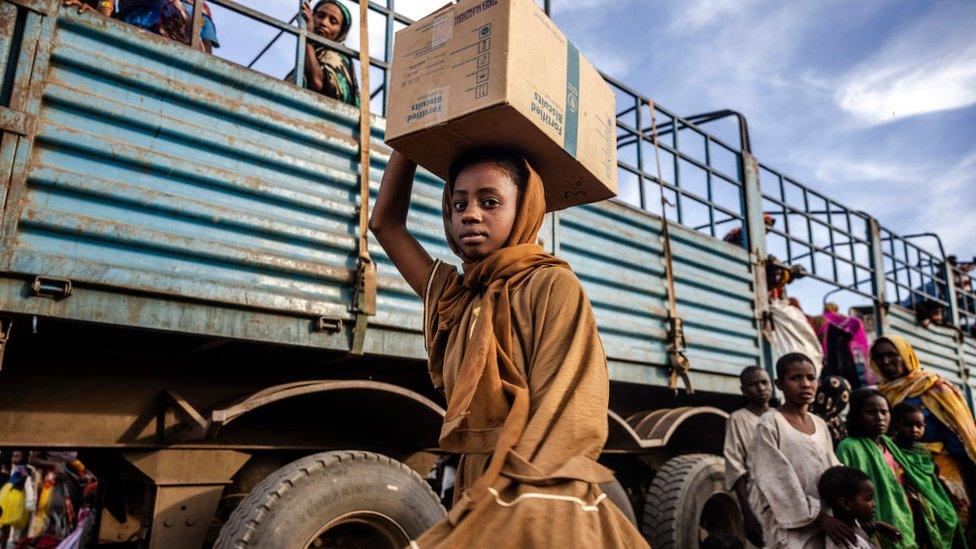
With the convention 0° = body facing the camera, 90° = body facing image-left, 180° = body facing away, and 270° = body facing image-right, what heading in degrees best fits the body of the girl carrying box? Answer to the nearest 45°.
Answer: approximately 45°

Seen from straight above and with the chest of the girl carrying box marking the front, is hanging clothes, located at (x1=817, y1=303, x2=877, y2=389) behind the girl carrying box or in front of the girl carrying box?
behind

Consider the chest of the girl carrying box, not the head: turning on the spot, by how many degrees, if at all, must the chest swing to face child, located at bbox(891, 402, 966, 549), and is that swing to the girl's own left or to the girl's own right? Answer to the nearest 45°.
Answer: approximately 180°

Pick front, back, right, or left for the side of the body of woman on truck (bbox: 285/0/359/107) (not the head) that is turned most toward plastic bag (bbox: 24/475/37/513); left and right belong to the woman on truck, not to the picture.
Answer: right

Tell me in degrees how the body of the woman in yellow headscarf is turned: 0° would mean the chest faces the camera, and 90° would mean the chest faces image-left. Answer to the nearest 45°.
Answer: approximately 45°

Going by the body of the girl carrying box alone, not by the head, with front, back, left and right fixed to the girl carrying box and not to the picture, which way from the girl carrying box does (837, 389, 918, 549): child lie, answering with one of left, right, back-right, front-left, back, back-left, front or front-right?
back
